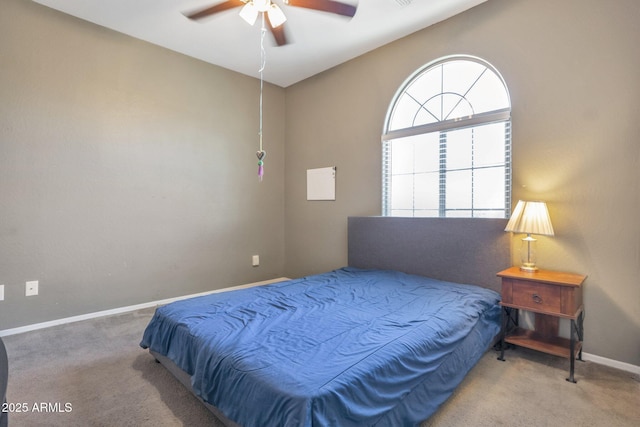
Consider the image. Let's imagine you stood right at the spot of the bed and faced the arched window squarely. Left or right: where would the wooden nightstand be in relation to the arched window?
right

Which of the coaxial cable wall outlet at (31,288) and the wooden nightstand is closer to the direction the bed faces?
the coaxial cable wall outlet

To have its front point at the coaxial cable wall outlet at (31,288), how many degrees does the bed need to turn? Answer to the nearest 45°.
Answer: approximately 45° to its right

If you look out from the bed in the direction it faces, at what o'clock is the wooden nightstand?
The wooden nightstand is roughly at 7 o'clock from the bed.

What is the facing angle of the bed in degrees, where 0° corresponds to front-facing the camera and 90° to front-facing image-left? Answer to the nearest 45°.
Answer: approximately 45°

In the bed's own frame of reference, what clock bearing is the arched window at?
The arched window is roughly at 6 o'clock from the bed.
